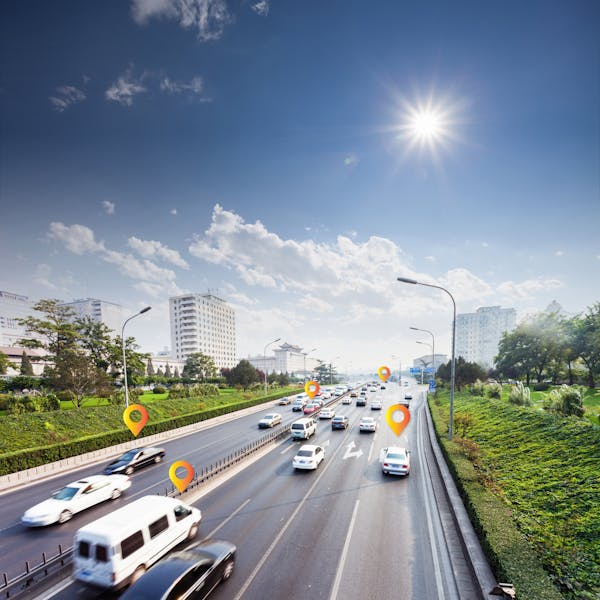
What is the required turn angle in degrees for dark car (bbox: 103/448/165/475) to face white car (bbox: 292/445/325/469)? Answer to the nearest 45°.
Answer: approximately 90° to its left

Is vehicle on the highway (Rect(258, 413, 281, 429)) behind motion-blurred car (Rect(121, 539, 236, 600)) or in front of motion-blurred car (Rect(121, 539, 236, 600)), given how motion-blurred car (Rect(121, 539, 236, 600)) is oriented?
in front

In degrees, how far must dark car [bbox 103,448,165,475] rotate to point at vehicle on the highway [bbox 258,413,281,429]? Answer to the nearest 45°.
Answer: approximately 180°

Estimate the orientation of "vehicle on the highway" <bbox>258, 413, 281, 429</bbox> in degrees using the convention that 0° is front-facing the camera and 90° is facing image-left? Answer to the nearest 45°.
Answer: approximately 45°

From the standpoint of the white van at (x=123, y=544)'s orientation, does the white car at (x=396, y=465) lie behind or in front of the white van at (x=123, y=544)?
in front

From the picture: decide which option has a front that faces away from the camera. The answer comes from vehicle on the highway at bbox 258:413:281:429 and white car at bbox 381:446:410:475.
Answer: the white car

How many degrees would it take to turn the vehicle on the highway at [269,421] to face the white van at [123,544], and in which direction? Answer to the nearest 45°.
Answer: approximately 45° to its left

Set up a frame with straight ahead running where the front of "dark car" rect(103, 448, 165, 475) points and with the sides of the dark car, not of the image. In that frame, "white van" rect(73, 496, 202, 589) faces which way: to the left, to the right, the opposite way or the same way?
the opposite way

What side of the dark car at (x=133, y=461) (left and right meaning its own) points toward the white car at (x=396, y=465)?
left

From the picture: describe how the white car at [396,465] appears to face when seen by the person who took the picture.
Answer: facing away from the viewer

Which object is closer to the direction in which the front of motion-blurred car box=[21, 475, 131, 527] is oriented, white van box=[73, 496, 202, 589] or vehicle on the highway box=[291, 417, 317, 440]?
the white van
